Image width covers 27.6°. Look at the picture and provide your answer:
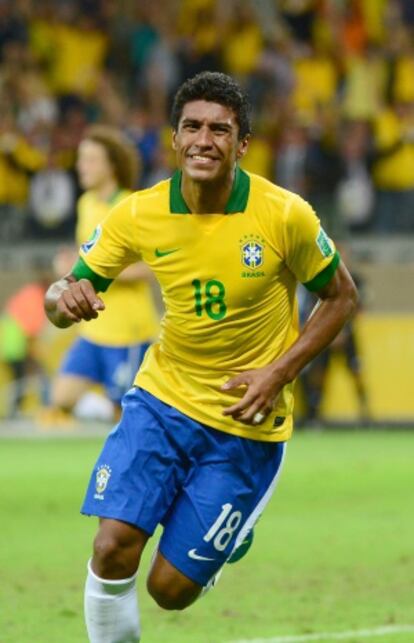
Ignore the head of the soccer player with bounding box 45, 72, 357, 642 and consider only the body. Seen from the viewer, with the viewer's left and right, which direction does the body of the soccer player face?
facing the viewer

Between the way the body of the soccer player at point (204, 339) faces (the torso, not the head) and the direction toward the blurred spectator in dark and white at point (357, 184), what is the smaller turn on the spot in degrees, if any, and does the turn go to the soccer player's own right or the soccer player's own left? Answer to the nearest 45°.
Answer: approximately 180°

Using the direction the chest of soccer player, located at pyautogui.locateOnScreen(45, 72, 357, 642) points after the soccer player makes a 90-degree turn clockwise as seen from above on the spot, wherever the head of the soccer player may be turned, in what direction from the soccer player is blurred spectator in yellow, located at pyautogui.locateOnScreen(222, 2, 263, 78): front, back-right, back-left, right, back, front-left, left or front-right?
right

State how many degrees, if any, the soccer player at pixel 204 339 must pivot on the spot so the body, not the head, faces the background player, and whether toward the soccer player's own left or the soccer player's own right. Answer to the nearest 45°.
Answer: approximately 180°

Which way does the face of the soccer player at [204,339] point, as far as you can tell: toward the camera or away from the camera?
toward the camera

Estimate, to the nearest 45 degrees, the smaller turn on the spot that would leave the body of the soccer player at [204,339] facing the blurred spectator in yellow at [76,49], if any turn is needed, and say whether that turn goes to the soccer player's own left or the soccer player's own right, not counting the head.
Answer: approximately 180°

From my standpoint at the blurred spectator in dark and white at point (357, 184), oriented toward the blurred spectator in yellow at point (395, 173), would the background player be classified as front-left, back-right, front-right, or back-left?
back-right

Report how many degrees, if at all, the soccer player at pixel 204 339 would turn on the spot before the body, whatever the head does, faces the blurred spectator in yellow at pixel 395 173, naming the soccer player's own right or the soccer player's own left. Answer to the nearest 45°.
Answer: approximately 180°
